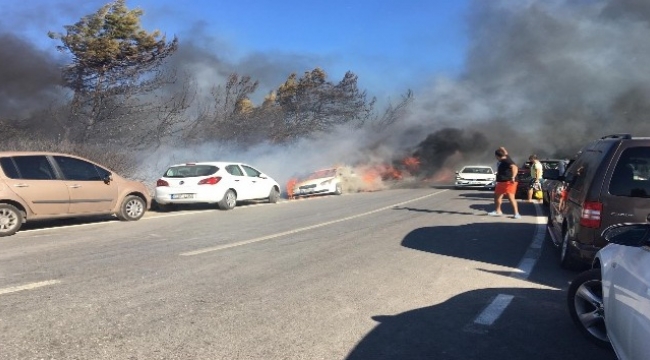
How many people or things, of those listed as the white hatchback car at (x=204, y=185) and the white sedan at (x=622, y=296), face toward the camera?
0

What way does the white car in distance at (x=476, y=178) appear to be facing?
toward the camera

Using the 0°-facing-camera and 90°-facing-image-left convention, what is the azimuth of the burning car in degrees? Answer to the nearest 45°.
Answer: approximately 45°

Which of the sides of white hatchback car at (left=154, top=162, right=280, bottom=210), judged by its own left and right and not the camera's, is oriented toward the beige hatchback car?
back

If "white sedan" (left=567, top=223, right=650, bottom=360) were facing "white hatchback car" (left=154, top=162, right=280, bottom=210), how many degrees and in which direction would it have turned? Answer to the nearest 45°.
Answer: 0° — it already faces it

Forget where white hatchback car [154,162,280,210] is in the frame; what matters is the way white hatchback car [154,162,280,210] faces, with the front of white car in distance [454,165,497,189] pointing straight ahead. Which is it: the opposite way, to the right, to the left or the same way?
the opposite way

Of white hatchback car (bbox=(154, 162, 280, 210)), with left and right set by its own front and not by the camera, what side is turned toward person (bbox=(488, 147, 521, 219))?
right

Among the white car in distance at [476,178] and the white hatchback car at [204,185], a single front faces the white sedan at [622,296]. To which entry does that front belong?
the white car in distance

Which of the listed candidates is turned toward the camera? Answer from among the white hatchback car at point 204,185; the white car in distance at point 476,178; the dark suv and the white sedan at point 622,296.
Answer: the white car in distance

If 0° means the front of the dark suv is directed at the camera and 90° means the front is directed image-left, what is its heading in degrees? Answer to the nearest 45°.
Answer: approximately 135°

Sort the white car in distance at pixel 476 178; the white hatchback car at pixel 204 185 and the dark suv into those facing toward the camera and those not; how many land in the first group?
1

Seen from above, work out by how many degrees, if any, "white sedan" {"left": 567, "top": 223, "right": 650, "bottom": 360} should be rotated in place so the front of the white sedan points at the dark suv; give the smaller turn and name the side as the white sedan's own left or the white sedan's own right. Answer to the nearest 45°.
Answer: approximately 45° to the white sedan's own right

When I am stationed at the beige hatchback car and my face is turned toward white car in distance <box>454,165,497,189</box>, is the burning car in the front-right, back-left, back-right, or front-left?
front-left

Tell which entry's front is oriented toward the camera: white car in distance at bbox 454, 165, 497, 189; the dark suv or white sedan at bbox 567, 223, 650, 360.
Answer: the white car in distance

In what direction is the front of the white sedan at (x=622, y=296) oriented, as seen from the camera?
facing away from the viewer and to the left of the viewer

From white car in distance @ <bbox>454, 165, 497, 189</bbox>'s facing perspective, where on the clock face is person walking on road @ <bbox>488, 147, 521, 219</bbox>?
The person walking on road is roughly at 12 o'clock from the white car in distance.

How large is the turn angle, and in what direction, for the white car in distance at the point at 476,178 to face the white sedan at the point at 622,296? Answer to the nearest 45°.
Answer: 0° — it already faces it

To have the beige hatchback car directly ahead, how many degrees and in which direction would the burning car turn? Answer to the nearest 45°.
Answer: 0° — it already faces it
